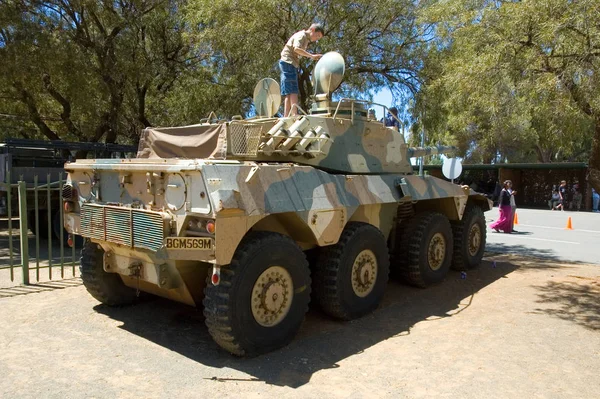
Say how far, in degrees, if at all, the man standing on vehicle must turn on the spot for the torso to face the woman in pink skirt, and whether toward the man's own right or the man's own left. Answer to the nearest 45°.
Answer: approximately 45° to the man's own left

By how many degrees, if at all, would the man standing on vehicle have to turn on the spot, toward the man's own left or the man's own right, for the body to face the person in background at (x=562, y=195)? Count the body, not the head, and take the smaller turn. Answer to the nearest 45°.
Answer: approximately 45° to the man's own left

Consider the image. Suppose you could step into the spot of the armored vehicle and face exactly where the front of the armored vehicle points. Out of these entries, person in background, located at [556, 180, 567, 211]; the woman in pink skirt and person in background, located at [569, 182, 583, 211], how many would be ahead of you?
3

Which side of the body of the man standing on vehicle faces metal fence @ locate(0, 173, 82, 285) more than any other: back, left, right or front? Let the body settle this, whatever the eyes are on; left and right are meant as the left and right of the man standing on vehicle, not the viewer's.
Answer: back

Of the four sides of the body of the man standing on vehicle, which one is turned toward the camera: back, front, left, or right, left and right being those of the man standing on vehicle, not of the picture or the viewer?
right

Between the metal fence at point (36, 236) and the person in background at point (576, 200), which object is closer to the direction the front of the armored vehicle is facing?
the person in background

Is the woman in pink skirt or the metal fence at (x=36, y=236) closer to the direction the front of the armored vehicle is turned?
the woman in pink skirt

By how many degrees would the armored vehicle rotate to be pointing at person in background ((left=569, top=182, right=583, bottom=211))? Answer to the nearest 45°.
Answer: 0° — it already faces them

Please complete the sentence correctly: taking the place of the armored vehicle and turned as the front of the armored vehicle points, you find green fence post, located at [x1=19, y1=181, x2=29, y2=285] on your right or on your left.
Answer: on your left

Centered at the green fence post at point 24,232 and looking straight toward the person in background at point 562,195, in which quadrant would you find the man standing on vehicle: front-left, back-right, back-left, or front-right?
front-right

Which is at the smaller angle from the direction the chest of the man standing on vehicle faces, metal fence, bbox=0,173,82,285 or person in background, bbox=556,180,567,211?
the person in background

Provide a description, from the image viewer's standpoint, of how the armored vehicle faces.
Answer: facing away from the viewer and to the right of the viewer

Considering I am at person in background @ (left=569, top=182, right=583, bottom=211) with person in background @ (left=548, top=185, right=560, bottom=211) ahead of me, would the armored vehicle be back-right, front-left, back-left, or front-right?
front-left

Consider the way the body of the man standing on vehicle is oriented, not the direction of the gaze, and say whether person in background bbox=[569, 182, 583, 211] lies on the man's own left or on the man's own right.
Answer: on the man's own left

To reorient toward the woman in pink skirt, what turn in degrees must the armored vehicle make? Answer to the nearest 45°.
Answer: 0° — it already faces them

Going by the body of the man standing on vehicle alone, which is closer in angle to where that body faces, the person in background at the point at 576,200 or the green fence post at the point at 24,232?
the person in background

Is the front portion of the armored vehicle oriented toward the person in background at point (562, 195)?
yes
